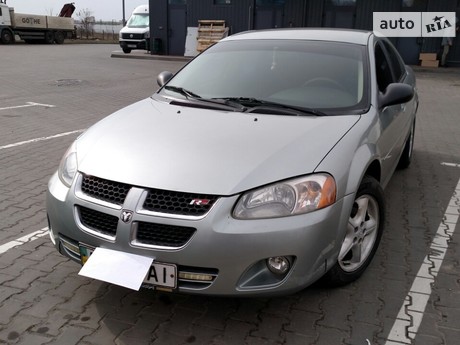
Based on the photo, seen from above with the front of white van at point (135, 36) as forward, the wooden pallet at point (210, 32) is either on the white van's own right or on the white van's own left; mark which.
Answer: on the white van's own left

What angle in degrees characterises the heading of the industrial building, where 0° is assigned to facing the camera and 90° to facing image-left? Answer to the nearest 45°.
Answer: approximately 0°

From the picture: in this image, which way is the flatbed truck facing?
to the viewer's left

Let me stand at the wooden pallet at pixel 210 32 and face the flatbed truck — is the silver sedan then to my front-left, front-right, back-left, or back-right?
back-left

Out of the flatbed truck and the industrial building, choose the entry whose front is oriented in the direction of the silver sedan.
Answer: the industrial building

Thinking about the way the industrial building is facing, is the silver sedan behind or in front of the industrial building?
in front

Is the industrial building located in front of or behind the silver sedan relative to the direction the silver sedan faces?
behind

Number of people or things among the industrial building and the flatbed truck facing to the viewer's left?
1

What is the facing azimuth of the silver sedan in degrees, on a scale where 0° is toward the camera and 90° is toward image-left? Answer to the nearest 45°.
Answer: approximately 45°

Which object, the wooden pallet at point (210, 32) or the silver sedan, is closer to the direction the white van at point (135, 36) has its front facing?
the silver sedan

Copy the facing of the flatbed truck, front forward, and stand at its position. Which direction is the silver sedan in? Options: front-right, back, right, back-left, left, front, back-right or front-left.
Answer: left

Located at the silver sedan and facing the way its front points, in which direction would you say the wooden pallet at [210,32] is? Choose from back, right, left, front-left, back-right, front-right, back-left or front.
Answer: back-right

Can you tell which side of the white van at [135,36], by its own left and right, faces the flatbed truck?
right
